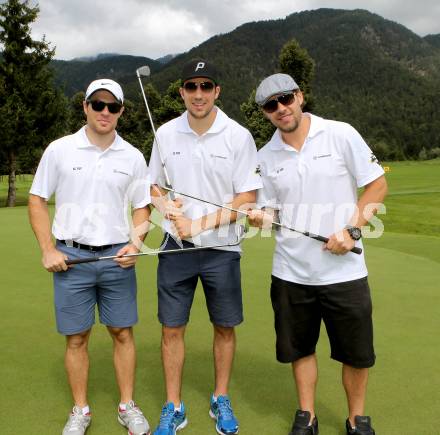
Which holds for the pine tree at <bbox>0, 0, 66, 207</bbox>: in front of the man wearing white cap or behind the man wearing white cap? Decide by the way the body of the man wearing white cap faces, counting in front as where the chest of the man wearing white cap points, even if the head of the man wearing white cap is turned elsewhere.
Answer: behind

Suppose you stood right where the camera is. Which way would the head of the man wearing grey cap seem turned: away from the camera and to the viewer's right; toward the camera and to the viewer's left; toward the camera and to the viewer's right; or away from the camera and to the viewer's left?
toward the camera and to the viewer's left

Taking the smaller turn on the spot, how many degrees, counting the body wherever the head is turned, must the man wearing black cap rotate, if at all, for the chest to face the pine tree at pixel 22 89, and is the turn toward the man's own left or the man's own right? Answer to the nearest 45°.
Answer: approximately 180°

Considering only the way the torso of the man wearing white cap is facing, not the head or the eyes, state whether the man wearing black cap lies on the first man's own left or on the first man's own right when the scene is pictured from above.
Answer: on the first man's own left

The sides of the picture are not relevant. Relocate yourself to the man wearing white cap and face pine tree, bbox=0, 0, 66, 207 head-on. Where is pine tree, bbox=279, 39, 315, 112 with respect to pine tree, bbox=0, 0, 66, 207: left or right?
right

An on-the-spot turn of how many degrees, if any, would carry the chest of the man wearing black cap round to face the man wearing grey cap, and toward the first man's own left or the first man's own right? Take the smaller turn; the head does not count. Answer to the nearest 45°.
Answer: approximately 90° to the first man's own left

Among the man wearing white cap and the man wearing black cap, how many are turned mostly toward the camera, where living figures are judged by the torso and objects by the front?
2

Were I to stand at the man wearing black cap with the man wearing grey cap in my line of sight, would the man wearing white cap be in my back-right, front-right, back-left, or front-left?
back-right

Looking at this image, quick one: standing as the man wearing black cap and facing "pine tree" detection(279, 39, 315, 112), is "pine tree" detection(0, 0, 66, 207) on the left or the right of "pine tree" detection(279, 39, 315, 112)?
left

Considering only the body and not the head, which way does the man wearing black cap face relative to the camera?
toward the camera
